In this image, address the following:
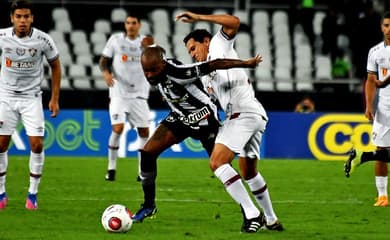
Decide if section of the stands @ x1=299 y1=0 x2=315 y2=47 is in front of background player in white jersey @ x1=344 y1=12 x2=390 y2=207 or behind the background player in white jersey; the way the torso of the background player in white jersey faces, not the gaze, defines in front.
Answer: behind

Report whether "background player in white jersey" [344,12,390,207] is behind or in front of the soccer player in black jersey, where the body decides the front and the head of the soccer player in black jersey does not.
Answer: behind

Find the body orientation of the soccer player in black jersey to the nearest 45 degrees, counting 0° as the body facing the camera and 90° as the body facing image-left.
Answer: approximately 45°

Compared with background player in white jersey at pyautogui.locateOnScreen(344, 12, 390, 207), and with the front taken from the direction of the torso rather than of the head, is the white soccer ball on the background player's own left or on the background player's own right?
on the background player's own right

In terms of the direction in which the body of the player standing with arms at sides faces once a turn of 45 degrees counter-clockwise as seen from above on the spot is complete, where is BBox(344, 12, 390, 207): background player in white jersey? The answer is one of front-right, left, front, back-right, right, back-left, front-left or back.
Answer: front-left
